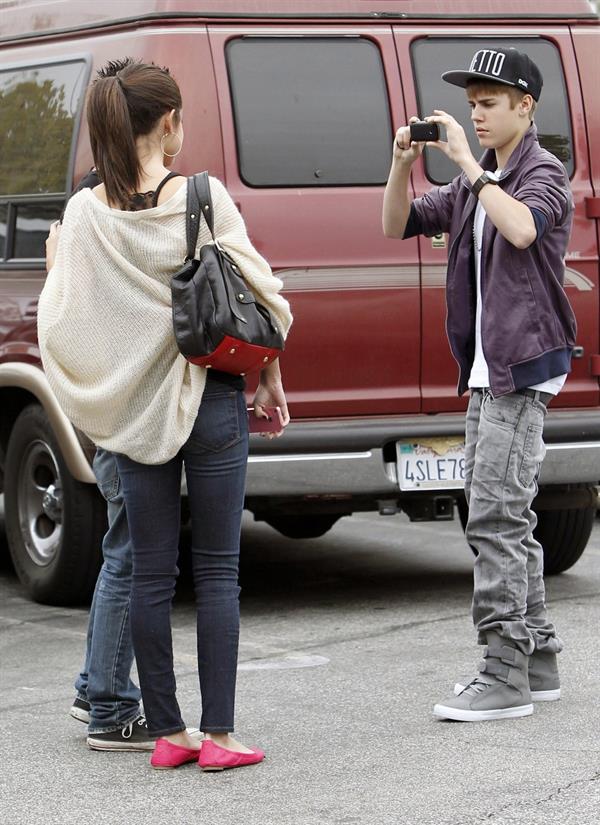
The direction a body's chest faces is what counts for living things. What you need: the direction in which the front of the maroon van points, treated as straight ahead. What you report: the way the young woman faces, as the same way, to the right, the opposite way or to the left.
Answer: to the right

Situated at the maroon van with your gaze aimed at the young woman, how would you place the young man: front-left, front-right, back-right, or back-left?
front-left

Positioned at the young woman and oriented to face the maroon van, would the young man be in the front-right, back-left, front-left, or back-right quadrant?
front-right

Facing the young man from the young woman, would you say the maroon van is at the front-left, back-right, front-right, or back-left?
front-left

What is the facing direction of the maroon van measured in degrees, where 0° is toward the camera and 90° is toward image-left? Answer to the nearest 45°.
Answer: approximately 135°

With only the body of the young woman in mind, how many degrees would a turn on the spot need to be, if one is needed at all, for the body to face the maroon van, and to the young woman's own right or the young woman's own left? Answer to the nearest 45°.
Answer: approximately 45° to the young woman's own left

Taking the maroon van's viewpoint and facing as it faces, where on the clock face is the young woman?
The young woman is roughly at 8 o'clock from the maroon van.

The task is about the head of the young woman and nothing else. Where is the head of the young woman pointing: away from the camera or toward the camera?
away from the camera

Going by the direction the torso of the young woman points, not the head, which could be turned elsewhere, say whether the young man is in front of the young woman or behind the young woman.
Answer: in front

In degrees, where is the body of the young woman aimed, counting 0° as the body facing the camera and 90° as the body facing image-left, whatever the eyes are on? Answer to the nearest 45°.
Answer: approximately 225°

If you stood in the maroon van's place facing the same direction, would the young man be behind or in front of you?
behind

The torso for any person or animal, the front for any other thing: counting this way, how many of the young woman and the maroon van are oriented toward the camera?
0
